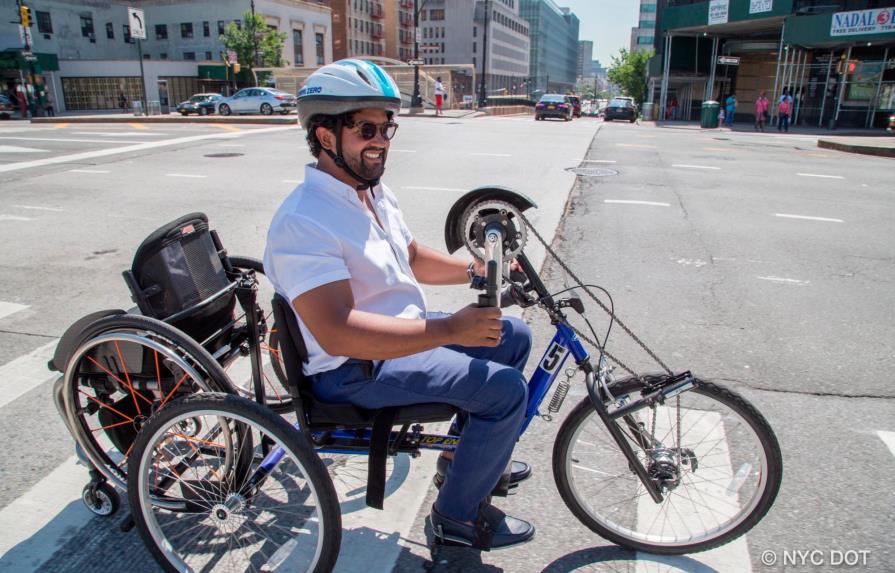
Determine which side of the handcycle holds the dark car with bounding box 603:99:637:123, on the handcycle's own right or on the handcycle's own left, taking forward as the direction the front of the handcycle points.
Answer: on the handcycle's own left

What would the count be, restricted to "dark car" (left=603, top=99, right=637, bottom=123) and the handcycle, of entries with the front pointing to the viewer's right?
1

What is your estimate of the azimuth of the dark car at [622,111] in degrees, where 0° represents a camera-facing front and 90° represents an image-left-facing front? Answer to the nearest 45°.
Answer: approximately 180°

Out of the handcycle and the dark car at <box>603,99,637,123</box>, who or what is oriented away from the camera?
the dark car

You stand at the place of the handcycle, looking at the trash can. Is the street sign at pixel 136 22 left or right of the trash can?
left

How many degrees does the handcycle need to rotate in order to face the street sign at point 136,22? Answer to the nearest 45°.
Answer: approximately 135° to its left

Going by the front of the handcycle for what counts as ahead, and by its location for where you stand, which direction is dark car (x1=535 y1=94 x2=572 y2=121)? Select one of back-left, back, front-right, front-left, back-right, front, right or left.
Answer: left

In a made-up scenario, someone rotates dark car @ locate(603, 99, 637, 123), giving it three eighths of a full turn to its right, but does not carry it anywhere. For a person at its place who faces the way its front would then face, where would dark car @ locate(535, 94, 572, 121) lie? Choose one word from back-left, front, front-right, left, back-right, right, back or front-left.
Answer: right

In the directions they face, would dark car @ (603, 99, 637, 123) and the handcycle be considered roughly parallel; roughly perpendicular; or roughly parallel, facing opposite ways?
roughly perpendicular

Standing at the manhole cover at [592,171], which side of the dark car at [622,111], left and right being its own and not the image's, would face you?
back

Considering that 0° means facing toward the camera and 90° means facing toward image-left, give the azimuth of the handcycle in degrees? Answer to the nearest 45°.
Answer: approximately 270°

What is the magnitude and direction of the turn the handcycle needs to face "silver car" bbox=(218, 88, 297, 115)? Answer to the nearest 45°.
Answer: approximately 90° to its left

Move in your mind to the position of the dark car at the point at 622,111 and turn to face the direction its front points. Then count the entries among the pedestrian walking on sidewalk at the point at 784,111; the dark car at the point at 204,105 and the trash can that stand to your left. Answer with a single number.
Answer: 1

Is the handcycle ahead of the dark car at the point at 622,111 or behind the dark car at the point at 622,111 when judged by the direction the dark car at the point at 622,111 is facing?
behind
